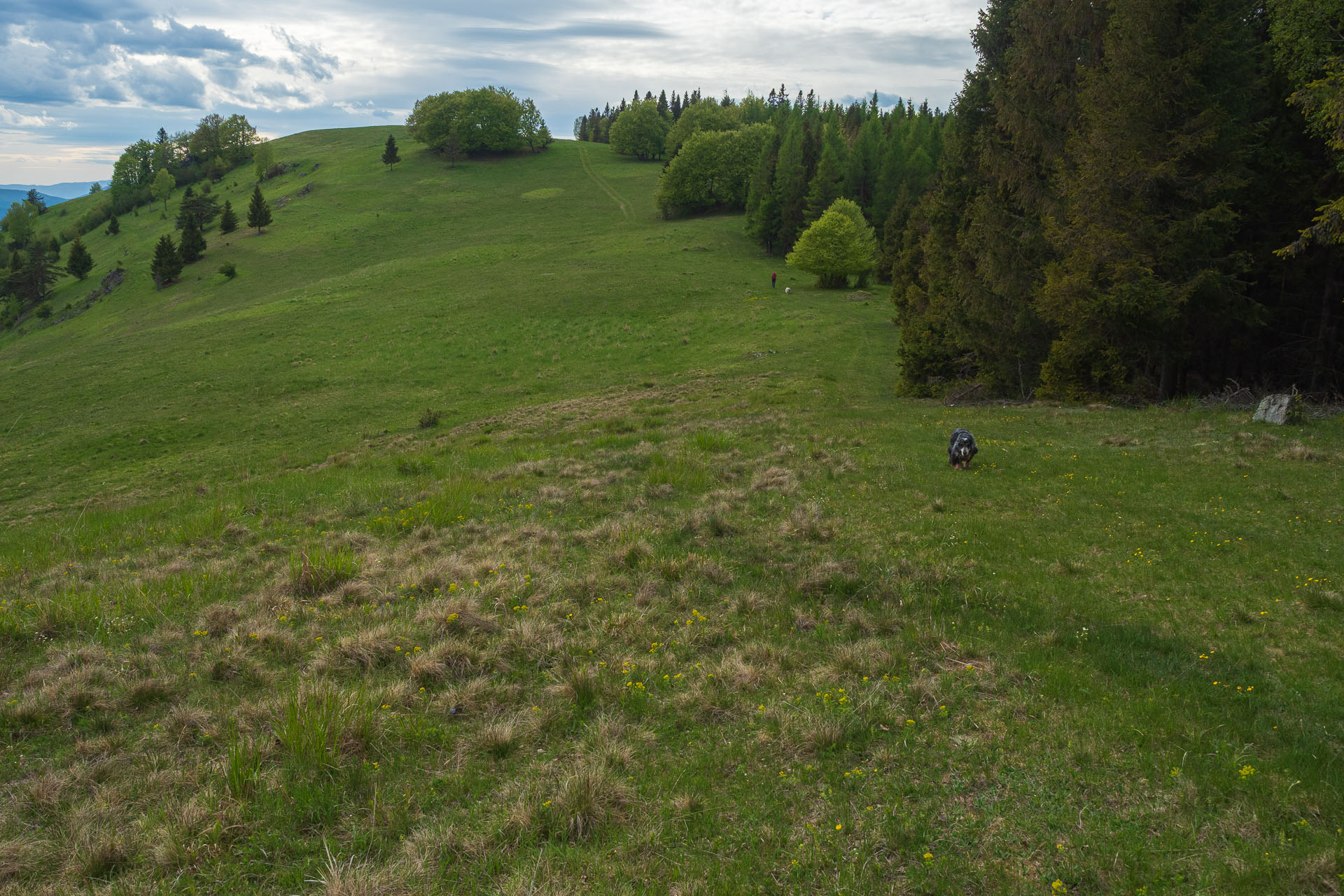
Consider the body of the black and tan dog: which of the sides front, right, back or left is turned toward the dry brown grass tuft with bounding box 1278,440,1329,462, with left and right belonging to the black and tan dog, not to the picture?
left

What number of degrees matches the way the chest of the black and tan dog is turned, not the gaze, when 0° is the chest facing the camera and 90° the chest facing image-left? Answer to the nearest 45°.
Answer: approximately 0°

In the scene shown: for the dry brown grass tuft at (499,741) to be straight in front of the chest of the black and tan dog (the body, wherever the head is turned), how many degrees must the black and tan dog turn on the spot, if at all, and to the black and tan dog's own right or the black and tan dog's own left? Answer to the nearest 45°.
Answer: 0° — it already faces it

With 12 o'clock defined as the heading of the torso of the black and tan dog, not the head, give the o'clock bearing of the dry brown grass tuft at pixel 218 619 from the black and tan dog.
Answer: The dry brown grass tuft is roughly at 1 o'clock from the black and tan dog.

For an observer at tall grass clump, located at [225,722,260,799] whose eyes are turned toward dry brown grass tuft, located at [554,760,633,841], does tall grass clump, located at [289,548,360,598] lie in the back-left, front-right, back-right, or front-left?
back-left

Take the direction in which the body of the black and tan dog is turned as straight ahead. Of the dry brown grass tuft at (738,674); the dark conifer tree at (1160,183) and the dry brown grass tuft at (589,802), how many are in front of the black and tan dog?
2

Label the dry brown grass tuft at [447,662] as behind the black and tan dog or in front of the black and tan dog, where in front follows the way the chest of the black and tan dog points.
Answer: in front

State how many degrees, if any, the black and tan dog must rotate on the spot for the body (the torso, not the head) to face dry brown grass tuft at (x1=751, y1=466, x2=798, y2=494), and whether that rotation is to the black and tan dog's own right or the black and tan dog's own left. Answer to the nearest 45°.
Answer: approximately 45° to the black and tan dog's own right

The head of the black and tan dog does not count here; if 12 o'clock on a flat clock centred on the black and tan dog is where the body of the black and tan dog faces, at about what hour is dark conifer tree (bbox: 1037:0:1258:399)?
The dark conifer tree is roughly at 7 o'clock from the black and tan dog.

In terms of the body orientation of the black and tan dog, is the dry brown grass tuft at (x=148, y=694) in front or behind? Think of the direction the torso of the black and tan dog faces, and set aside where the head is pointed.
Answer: in front
